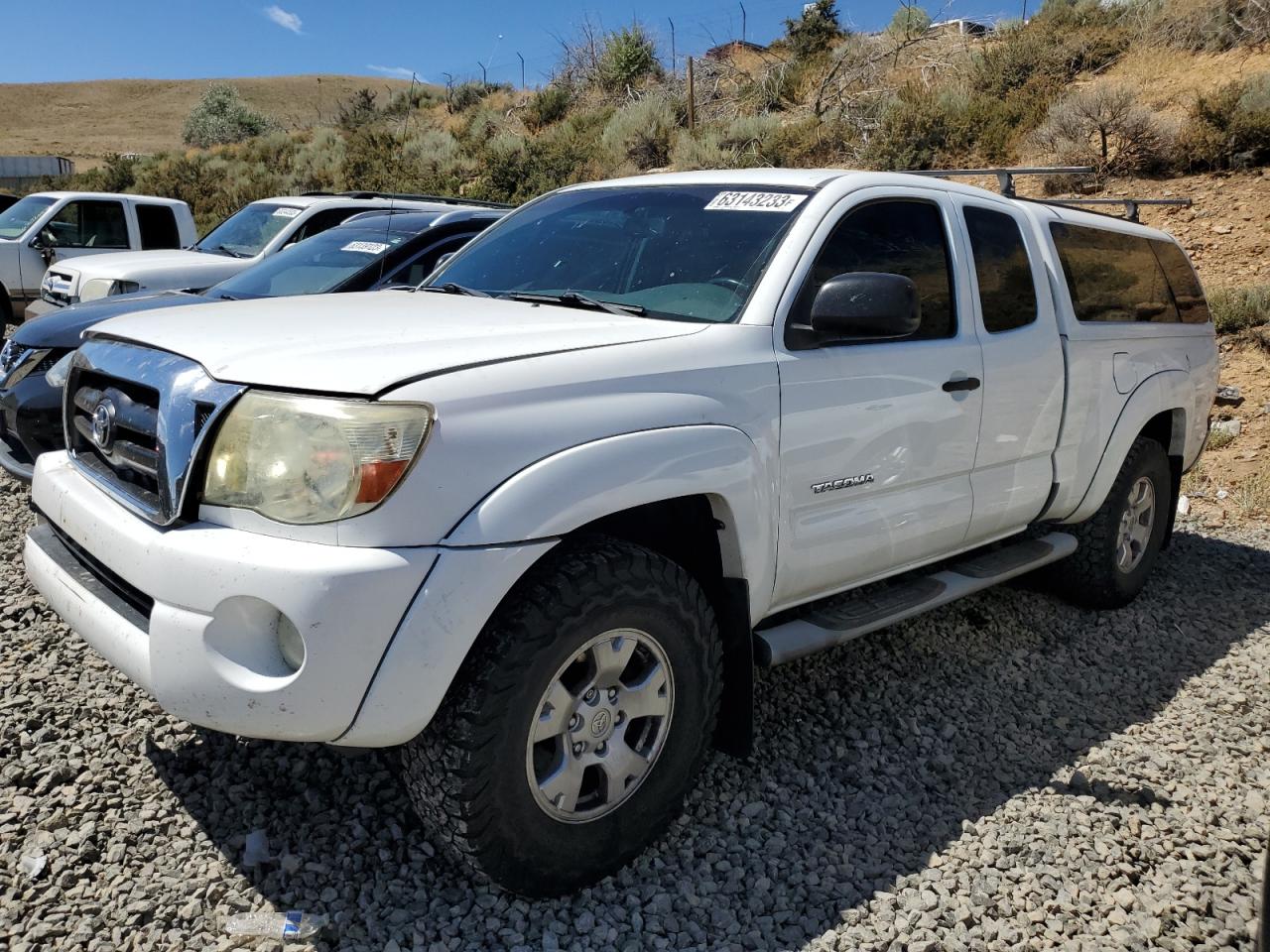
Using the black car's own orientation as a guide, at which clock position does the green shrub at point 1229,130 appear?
The green shrub is roughly at 7 o'clock from the black car.

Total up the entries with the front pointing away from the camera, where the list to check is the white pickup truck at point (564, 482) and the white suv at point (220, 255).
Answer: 0

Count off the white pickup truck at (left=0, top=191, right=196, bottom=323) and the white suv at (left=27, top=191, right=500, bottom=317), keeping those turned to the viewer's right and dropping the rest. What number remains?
0

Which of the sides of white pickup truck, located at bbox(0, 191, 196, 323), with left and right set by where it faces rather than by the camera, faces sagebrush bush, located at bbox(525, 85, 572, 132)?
back

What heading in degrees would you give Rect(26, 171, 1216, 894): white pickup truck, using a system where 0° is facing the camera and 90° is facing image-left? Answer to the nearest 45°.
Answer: approximately 45°

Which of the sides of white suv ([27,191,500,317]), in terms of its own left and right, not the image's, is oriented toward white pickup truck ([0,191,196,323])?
right

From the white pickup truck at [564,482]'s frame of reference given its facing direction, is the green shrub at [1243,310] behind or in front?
behind

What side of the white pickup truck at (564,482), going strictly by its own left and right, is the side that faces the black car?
right

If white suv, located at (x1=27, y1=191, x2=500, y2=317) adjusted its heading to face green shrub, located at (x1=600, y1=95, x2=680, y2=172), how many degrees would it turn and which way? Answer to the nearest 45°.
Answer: approximately 180°

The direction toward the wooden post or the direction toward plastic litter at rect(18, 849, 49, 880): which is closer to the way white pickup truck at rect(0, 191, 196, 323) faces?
the plastic litter

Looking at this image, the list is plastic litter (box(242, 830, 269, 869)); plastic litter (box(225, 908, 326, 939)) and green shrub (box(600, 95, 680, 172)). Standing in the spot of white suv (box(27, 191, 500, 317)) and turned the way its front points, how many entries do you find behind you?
1
